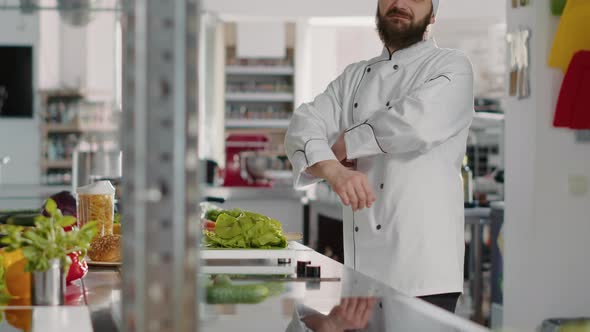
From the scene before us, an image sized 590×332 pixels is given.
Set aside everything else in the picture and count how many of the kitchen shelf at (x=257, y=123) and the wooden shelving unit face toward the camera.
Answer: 2

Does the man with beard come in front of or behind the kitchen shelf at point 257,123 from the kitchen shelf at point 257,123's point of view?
in front

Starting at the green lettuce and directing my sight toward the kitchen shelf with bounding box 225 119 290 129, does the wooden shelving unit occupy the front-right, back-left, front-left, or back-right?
front-left

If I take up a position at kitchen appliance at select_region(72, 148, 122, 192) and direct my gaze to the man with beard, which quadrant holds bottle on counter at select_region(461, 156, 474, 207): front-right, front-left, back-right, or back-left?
front-left

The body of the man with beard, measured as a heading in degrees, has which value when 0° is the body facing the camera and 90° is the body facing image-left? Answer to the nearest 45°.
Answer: approximately 45°

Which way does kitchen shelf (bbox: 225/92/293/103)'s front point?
toward the camera

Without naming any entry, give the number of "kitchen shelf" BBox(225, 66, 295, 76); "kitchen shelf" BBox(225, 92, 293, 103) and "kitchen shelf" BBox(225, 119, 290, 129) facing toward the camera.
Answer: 3

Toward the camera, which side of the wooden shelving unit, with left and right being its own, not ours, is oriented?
front

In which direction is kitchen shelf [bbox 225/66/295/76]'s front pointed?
toward the camera

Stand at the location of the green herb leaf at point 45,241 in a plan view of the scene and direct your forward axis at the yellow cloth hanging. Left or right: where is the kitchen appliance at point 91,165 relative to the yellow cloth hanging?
left

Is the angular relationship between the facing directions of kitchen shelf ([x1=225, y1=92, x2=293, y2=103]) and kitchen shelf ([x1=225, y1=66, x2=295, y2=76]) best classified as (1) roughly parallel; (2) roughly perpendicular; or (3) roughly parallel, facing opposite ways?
roughly parallel

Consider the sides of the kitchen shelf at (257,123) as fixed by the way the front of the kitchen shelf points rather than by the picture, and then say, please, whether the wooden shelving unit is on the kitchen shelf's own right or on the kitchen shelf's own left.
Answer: on the kitchen shelf's own right

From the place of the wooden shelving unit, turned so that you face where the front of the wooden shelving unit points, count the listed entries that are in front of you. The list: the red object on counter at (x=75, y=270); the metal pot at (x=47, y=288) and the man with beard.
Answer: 3

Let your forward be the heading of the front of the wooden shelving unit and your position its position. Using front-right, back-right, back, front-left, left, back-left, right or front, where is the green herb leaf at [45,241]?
front

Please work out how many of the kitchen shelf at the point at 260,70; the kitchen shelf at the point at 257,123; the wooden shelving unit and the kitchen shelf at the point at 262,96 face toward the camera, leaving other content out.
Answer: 4
